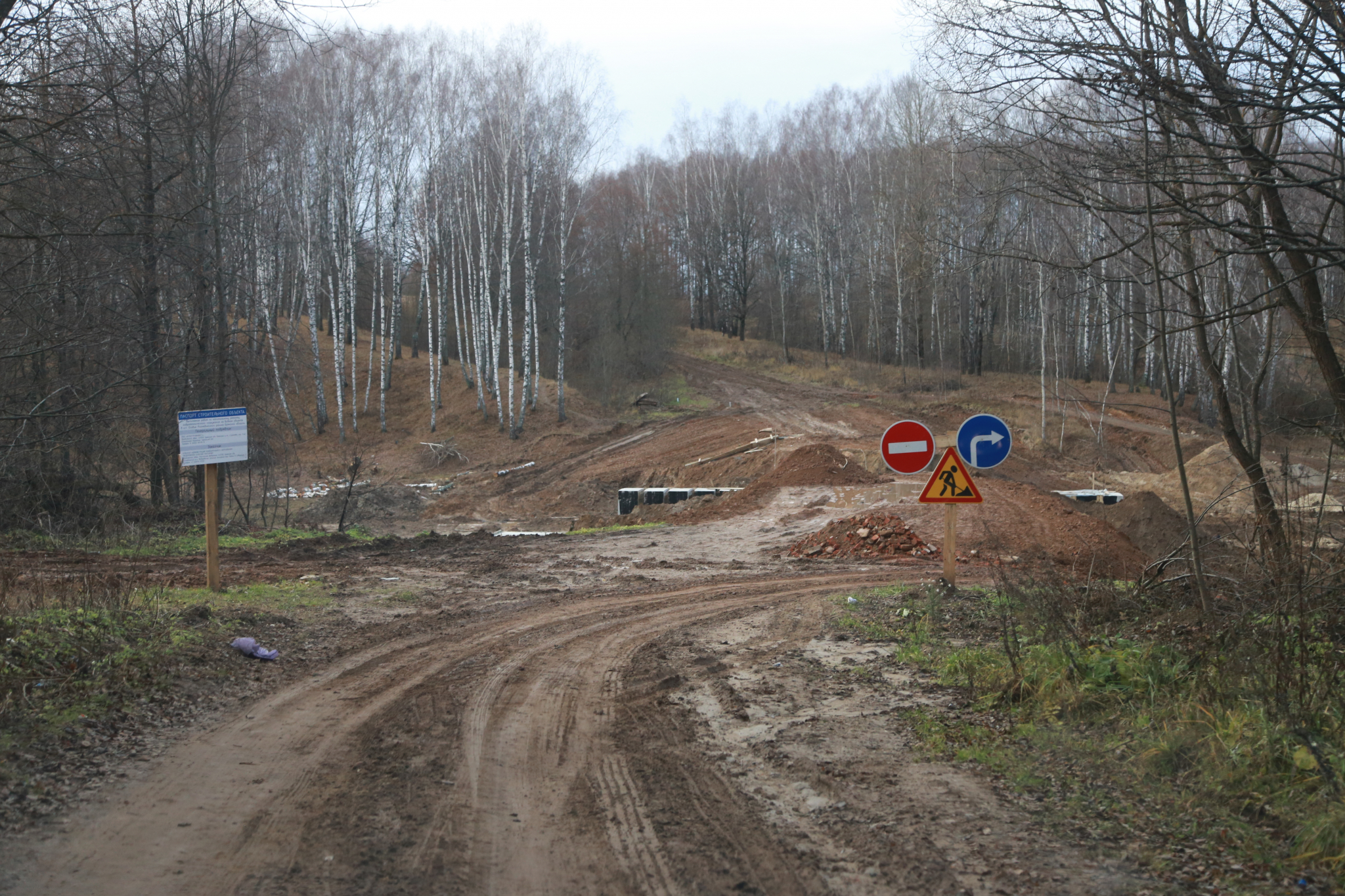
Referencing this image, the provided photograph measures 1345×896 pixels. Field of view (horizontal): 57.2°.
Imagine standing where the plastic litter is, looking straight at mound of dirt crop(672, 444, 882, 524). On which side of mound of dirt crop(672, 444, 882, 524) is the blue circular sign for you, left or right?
right

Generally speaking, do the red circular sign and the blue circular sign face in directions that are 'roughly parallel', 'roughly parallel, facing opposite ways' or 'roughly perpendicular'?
roughly parallel

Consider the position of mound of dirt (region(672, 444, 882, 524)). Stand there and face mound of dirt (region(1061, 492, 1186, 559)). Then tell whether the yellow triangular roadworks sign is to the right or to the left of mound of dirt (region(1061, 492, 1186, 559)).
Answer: right

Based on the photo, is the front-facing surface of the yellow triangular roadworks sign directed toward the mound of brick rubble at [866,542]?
no

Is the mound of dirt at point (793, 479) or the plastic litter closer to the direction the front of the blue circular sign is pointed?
the plastic litter

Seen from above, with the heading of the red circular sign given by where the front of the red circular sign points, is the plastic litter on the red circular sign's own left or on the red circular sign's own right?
on the red circular sign's own right

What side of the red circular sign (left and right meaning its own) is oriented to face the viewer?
front

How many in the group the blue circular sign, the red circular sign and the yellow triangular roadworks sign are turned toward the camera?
3

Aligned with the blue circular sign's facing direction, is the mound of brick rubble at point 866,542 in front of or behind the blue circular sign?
behind

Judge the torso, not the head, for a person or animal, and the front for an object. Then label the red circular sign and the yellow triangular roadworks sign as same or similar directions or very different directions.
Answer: same or similar directions

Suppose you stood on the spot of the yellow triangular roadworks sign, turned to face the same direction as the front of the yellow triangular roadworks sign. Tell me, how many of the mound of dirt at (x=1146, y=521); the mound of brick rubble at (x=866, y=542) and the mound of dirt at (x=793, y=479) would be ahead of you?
0

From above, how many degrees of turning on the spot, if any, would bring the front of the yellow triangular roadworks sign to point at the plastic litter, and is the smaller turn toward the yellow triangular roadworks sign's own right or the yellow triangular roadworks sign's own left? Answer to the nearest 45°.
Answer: approximately 45° to the yellow triangular roadworks sign's own right

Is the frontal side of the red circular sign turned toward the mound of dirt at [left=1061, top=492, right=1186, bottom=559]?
no
